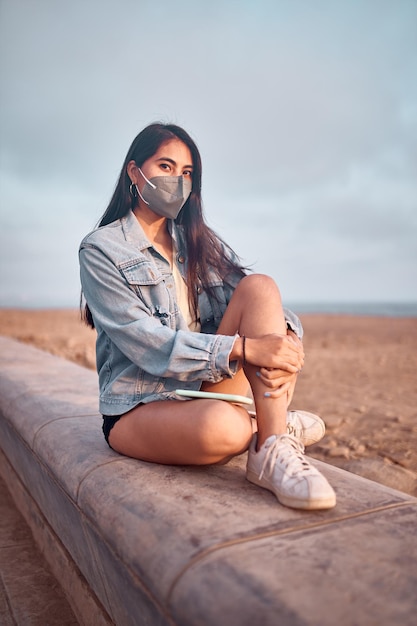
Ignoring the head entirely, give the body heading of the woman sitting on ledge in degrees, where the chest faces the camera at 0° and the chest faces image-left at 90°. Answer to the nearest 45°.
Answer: approximately 315°
